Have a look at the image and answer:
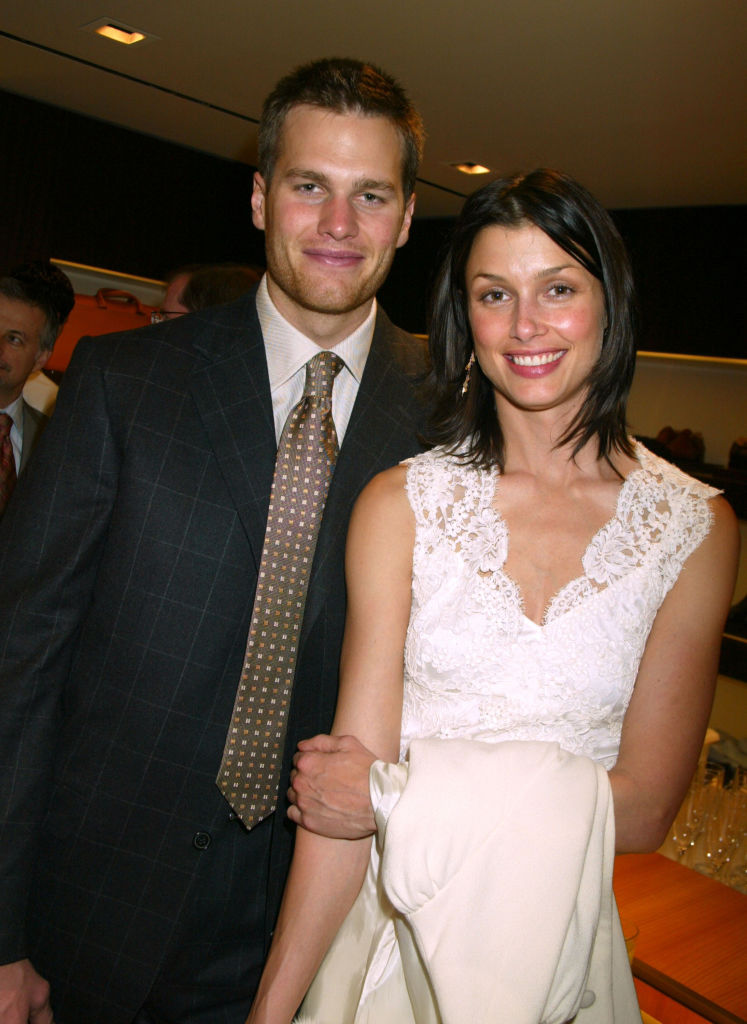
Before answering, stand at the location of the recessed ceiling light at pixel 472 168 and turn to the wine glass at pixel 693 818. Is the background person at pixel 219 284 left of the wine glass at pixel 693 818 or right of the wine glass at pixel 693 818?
right

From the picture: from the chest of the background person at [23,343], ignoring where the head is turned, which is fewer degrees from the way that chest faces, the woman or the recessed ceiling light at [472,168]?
the woman

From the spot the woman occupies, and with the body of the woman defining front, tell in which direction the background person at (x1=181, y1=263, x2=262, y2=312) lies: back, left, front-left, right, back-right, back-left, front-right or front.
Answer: back-right

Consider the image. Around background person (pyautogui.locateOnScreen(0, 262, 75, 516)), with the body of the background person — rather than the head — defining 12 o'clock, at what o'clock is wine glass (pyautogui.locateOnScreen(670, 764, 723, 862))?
The wine glass is roughly at 9 o'clock from the background person.

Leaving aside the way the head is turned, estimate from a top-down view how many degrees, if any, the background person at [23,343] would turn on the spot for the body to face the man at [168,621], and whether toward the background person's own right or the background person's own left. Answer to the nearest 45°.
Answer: approximately 45° to the background person's own left

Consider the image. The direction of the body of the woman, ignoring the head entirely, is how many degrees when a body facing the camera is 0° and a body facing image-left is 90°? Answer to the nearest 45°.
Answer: approximately 0°

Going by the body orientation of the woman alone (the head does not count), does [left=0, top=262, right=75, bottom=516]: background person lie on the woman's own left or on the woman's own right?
on the woman's own right
